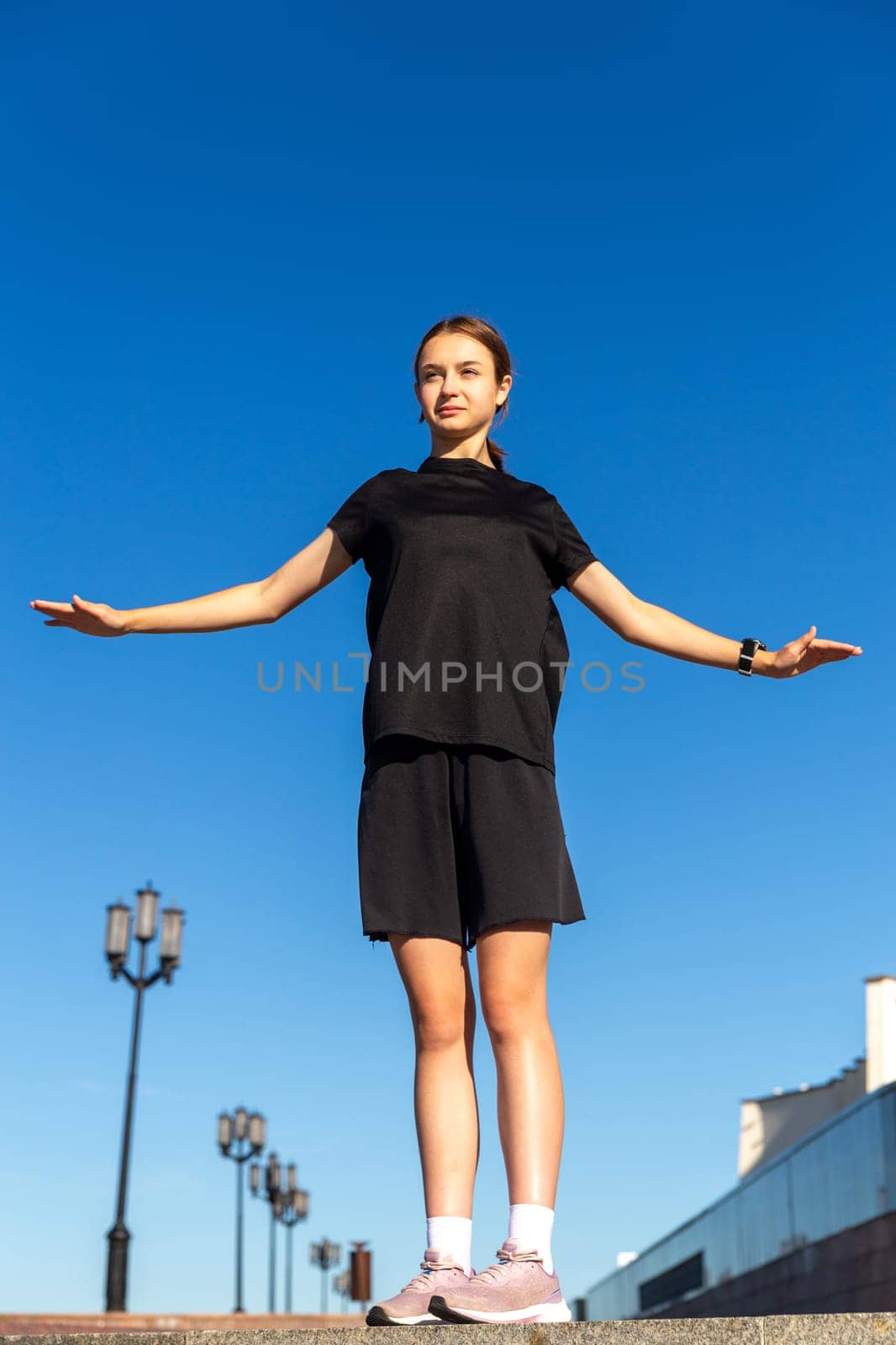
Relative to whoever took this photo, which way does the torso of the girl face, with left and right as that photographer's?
facing the viewer and to the left of the viewer

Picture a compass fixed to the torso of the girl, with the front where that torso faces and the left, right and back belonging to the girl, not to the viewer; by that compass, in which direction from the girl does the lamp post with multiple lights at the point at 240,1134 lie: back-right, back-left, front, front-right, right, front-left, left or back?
back-right

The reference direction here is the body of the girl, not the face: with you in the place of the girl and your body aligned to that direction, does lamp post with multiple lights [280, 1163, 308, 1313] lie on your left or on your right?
on your right

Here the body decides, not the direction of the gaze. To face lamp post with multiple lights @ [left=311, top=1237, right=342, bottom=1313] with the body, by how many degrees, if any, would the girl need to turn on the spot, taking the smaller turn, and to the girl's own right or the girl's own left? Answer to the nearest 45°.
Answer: approximately 135° to the girl's own right
